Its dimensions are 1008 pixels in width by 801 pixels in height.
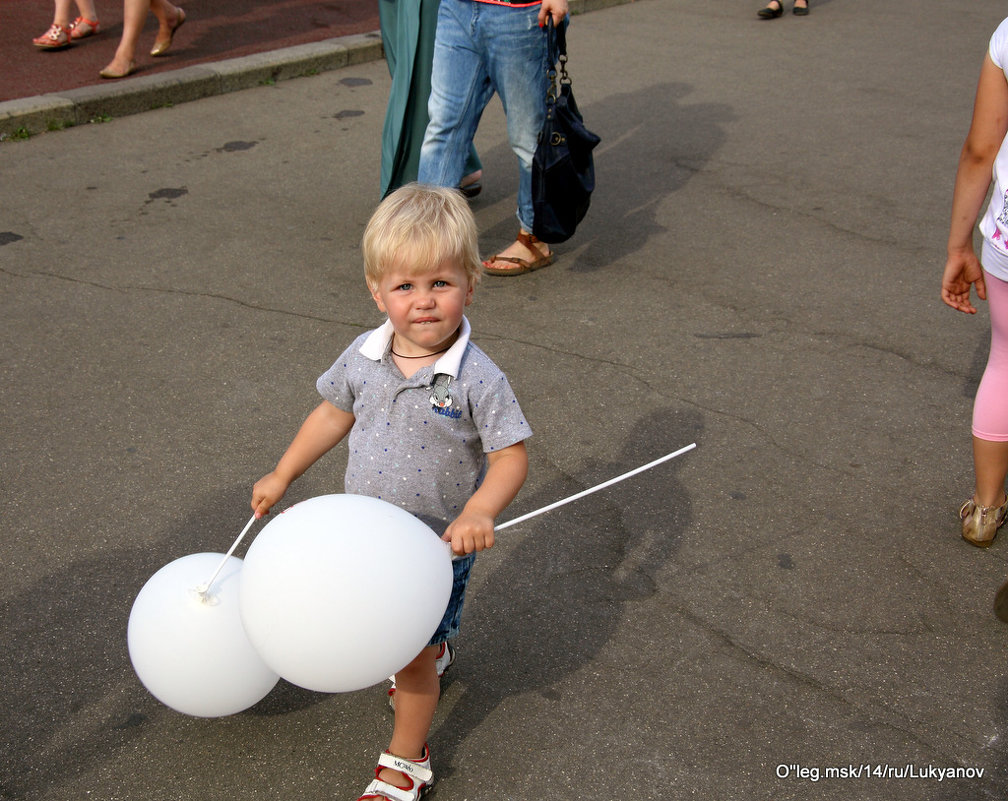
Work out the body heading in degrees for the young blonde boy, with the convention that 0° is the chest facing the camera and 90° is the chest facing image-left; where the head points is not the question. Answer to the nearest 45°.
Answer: approximately 0°
